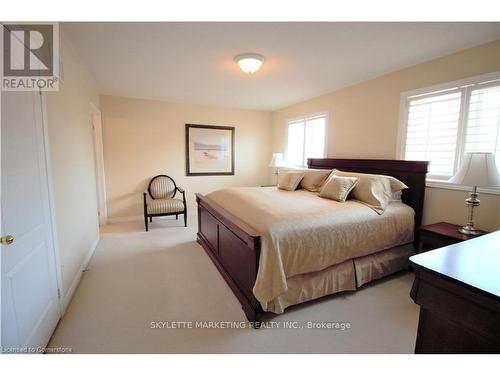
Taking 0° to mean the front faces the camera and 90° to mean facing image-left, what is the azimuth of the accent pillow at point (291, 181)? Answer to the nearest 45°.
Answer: approximately 45°

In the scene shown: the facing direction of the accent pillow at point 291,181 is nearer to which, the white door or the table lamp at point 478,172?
the white door

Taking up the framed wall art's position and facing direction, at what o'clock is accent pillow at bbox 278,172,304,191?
The accent pillow is roughly at 11 o'clock from the framed wall art.

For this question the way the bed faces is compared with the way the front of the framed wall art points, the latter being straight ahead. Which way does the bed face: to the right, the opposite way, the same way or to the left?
to the right

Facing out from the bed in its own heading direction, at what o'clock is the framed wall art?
The framed wall art is roughly at 3 o'clock from the bed.

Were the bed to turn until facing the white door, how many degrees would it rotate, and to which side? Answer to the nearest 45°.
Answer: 0° — it already faces it

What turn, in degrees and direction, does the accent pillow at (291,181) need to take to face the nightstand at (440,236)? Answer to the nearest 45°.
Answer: approximately 90° to its left

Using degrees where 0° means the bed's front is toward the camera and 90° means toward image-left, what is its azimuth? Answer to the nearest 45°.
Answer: approximately 45°

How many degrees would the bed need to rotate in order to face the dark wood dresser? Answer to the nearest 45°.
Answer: approximately 90° to its left

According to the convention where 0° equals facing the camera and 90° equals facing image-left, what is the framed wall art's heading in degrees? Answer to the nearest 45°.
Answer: approximately 0°
